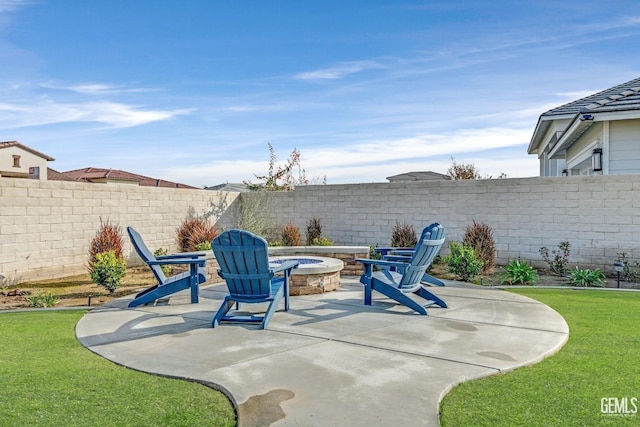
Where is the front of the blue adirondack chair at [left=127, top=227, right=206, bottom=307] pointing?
to the viewer's right

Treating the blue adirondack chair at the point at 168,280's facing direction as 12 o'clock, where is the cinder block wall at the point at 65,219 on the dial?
The cinder block wall is roughly at 8 o'clock from the blue adirondack chair.

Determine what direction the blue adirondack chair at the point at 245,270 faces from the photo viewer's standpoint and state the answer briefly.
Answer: facing away from the viewer and to the right of the viewer

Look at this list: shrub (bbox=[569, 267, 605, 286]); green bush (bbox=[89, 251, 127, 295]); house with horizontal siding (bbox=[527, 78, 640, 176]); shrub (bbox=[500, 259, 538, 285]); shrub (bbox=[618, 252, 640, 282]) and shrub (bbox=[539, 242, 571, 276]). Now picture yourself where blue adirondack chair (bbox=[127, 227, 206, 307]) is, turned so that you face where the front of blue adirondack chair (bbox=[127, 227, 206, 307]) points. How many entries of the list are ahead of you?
5

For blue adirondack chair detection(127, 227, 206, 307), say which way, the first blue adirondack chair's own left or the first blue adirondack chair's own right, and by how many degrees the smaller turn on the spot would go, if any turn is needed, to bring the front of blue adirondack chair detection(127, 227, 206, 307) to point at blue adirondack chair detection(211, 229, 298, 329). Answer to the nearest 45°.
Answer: approximately 45° to the first blue adirondack chair's own right

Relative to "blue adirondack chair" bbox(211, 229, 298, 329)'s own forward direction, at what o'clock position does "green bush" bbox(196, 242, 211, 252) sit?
The green bush is roughly at 10 o'clock from the blue adirondack chair.
